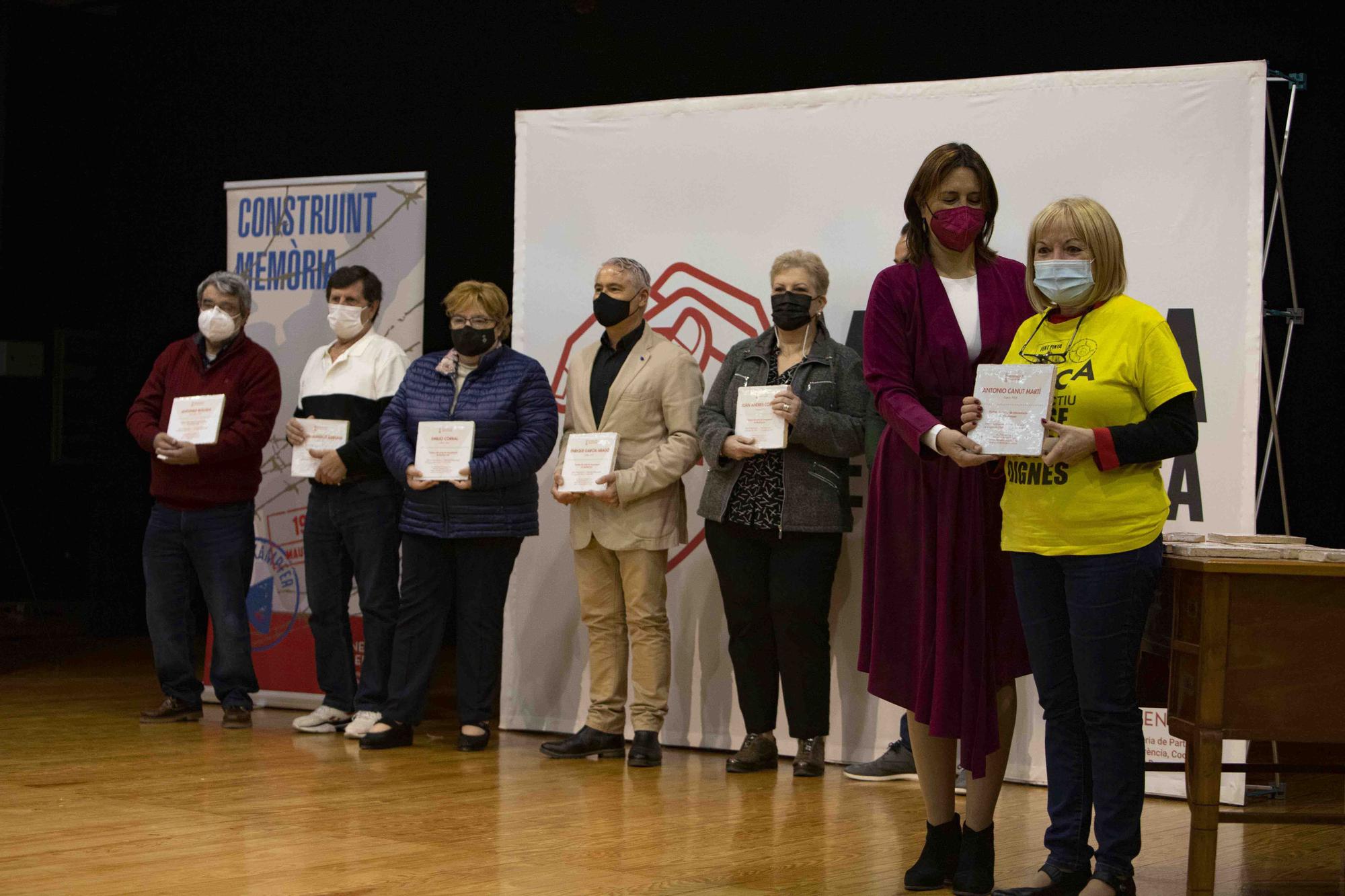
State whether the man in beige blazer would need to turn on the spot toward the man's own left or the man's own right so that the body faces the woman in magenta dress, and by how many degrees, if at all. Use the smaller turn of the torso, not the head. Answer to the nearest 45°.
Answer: approximately 45° to the man's own left

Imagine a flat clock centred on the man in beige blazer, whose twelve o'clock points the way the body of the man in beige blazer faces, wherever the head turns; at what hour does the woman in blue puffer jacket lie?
The woman in blue puffer jacket is roughly at 2 o'clock from the man in beige blazer.

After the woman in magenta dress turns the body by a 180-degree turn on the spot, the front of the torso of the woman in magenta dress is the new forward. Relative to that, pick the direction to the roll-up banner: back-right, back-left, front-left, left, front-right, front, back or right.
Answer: front-left

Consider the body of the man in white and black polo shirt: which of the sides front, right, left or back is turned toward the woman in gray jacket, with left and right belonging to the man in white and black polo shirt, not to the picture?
left

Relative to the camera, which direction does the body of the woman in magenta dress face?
toward the camera

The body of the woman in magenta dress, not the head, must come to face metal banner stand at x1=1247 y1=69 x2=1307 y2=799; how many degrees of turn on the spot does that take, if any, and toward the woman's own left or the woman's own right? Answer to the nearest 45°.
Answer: approximately 135° to the woman's own left

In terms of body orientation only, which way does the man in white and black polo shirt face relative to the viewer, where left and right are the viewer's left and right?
facing the viewer and to the left of the viewer

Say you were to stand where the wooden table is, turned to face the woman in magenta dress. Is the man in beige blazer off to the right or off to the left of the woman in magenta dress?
right

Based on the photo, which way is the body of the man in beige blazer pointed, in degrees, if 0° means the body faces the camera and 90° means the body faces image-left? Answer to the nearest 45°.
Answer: approximately 45°

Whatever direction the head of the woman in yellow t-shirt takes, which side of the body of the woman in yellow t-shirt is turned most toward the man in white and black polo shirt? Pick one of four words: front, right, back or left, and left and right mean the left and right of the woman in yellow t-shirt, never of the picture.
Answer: right

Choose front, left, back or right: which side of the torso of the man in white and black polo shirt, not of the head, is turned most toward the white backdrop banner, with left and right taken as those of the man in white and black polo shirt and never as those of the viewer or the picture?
left
